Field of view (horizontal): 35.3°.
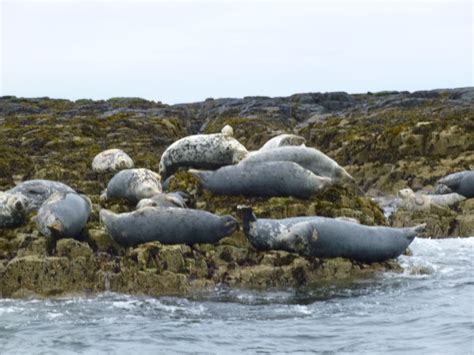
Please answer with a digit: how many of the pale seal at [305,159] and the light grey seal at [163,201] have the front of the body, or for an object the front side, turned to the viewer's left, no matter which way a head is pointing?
1

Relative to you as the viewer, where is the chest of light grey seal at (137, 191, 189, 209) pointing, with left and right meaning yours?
facing to the left of the viewer

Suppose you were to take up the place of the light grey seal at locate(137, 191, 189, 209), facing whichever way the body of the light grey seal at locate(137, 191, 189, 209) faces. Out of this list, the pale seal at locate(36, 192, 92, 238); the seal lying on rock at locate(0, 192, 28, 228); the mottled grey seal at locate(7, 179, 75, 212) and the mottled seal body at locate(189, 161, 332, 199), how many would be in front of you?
3

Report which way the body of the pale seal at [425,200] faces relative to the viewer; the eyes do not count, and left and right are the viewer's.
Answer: facing to the left of the viewer

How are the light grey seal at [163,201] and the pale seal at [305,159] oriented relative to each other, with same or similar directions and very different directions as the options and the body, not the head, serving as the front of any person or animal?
very different directions

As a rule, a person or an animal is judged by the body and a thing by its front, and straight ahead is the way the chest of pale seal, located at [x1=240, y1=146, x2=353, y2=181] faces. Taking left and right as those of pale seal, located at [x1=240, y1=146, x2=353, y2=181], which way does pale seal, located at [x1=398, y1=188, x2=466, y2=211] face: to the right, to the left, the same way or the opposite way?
the opposite way

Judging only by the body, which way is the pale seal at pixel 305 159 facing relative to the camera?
to the viewer's right

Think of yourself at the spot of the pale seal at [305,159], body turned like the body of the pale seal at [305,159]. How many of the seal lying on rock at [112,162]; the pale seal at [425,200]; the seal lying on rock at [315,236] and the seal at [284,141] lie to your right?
1

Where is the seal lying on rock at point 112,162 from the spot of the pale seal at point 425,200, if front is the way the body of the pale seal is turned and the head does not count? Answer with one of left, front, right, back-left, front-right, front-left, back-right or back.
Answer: front

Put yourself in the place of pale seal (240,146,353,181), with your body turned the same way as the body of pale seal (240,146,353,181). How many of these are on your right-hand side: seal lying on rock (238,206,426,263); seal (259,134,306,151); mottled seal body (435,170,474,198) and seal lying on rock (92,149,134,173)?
1
